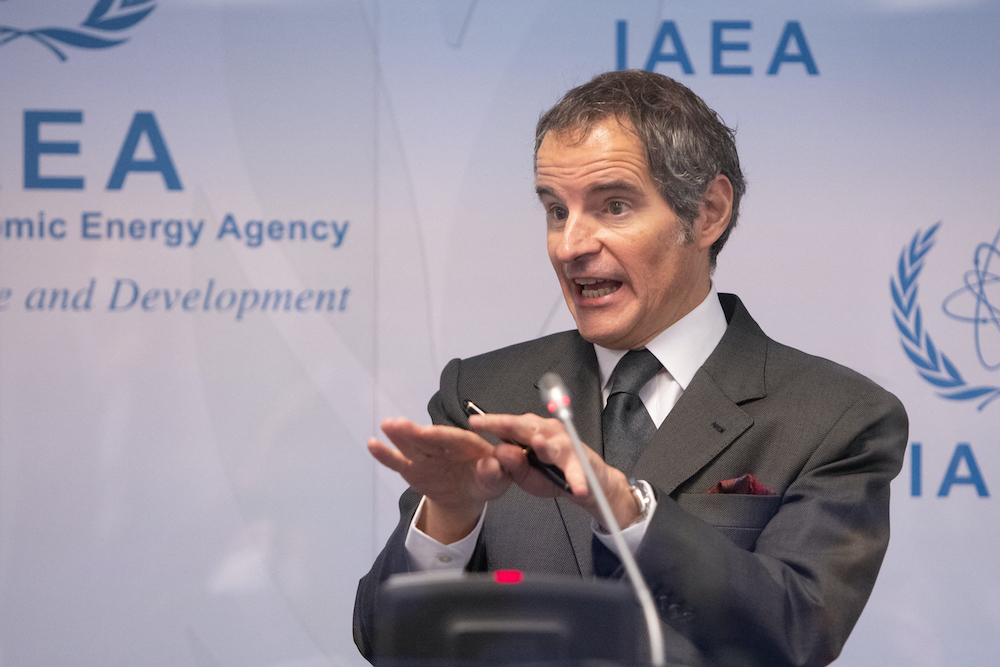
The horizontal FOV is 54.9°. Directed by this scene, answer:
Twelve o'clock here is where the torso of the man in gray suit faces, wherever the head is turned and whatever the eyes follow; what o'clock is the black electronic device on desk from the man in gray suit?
The black electronic device on desk is roughly at 11 o'clock from the man in gray suit.

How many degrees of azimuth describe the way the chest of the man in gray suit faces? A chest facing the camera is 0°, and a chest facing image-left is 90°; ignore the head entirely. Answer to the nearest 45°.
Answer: approximately 45°

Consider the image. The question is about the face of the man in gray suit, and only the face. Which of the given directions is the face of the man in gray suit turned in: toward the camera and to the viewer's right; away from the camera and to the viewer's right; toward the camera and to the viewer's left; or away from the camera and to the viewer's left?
toward the camera and to the viewer's left

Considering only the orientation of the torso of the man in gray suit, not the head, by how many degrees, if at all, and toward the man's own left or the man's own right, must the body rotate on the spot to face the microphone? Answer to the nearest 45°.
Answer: approximately 45° to the man's own left
